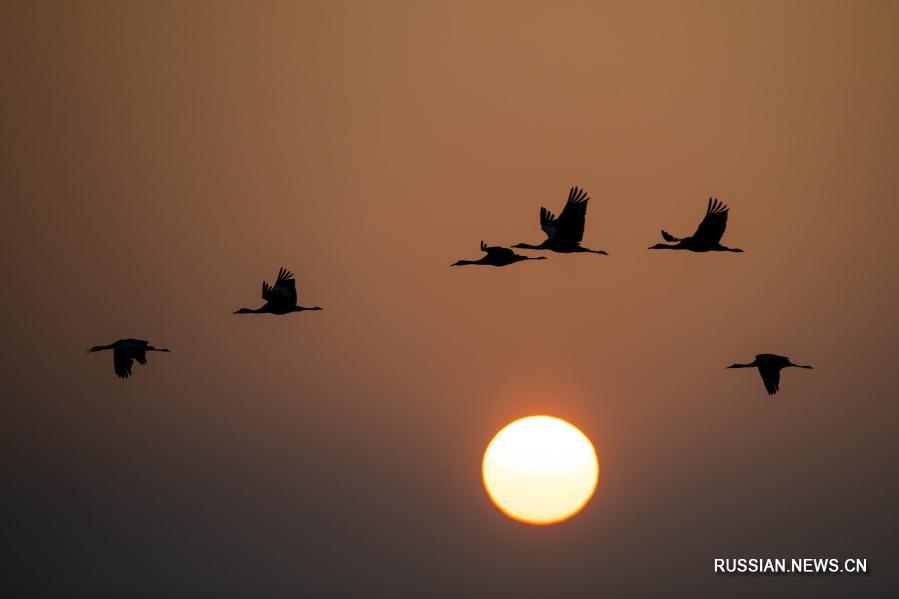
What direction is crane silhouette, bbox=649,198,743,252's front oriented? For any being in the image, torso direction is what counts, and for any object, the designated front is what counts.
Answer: to the viewer's left

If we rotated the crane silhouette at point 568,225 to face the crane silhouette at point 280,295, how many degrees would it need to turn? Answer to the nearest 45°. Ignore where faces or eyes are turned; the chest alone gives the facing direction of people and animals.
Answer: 0° — it already faces it

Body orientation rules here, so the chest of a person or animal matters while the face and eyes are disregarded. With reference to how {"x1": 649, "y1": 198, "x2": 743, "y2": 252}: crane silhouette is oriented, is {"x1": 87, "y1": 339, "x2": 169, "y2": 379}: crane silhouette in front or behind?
in front

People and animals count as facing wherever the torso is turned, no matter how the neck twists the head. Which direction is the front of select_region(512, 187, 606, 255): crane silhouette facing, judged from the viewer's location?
facing to the left of the viewer

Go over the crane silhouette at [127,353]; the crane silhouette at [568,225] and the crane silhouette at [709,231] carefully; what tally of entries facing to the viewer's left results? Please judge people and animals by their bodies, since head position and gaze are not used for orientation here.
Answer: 3

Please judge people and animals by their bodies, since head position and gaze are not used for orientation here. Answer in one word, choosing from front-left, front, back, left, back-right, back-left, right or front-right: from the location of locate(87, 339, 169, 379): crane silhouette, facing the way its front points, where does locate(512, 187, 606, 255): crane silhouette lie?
back-left

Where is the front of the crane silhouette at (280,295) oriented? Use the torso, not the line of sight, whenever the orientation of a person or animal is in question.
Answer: to the viewer's left

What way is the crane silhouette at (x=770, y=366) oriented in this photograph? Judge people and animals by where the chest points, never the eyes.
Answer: to the viewer's left

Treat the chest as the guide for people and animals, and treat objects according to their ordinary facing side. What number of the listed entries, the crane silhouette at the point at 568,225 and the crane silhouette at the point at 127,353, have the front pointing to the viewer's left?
2

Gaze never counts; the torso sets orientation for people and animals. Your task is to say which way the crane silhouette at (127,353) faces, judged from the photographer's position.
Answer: facing to the left of the viewer
